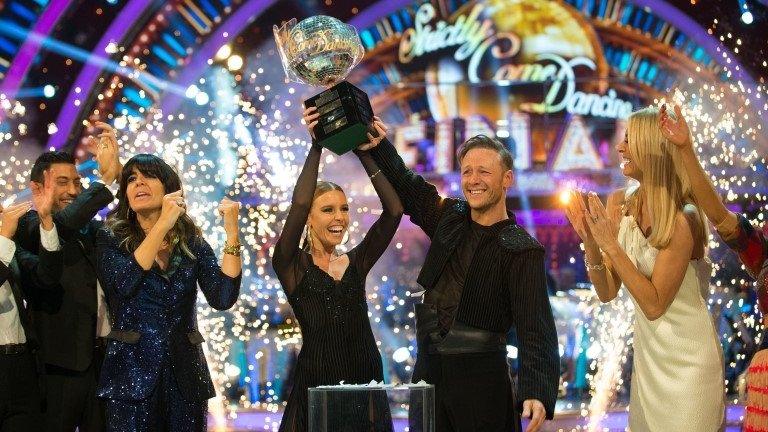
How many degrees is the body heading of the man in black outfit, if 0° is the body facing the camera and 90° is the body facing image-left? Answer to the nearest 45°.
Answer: approximately 45°

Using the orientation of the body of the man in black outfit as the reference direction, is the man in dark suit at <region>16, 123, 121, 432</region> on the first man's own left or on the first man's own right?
on the first man's own right

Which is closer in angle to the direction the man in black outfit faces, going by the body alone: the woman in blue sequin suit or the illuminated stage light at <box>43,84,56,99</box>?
the woman in blue sequin suit

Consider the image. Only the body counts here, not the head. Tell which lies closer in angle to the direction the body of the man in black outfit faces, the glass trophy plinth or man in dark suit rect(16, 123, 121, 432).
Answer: the glass trophy plinth

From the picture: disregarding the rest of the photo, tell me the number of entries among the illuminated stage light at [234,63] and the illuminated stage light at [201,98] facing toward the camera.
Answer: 2

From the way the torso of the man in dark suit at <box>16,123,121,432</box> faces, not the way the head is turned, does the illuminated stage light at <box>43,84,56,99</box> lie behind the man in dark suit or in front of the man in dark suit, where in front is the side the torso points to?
behind

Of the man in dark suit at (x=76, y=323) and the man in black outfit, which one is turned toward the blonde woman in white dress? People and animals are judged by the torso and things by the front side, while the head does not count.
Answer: the man in dark suit

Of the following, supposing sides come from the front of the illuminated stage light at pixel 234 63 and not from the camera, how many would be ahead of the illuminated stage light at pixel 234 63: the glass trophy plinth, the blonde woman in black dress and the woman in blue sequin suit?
3
